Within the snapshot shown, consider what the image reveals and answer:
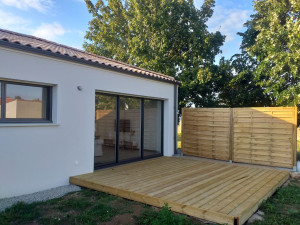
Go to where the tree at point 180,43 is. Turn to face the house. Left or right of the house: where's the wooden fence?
left

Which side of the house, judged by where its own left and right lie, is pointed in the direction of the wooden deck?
front

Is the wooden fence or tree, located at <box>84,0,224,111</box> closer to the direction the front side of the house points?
the wooden fence

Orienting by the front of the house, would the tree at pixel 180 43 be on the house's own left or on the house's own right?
on the house's own left

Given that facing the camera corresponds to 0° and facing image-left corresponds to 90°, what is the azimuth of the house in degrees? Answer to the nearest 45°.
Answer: approximately 315°

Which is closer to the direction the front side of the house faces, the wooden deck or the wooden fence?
the wooden deck

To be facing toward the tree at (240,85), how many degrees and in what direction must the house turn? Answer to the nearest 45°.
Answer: approximately 90° to its left

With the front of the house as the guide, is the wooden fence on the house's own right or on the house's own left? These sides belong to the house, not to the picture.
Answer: on the house's own left

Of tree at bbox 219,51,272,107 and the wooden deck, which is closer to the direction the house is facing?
the wooden deck
